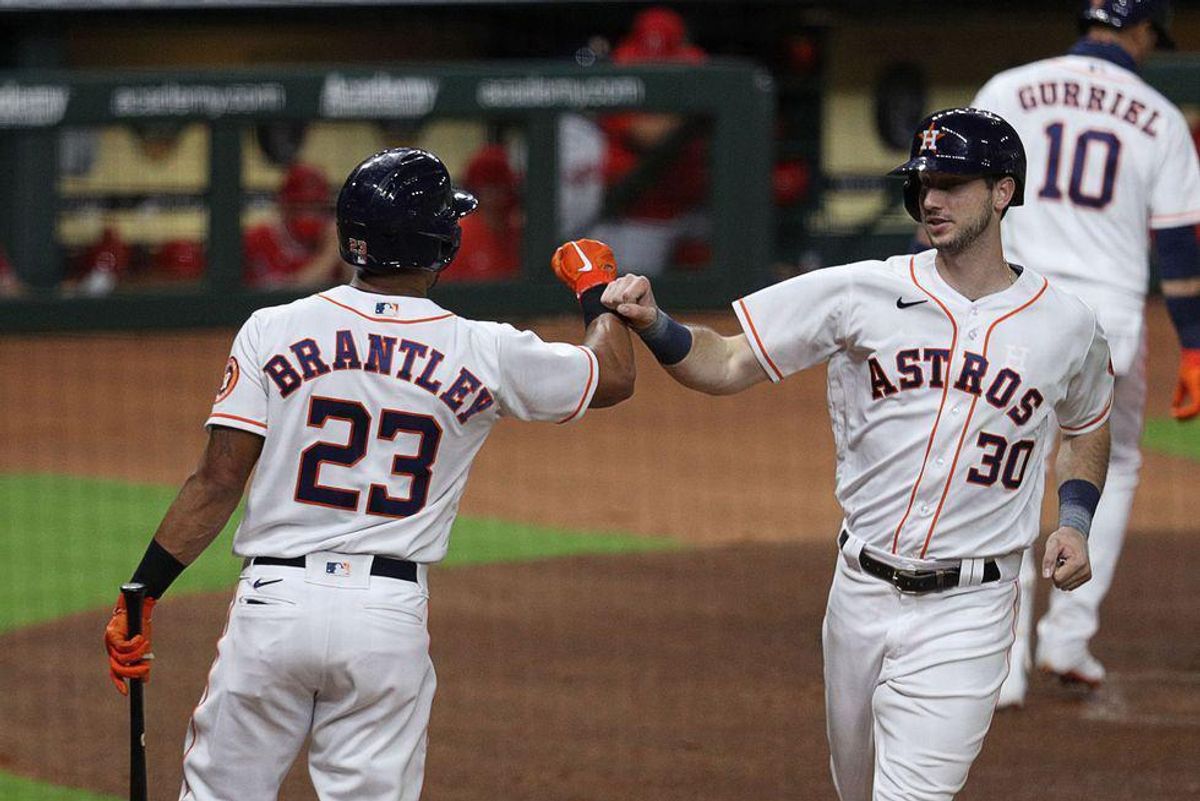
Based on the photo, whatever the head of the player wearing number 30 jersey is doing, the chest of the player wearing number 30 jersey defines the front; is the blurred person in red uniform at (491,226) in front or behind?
behind

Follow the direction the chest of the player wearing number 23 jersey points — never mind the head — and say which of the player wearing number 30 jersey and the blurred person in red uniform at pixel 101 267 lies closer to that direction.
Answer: the blurred person in red uniform

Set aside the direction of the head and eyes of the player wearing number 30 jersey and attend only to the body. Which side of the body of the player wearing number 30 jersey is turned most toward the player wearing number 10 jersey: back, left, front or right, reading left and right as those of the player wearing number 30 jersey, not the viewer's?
back

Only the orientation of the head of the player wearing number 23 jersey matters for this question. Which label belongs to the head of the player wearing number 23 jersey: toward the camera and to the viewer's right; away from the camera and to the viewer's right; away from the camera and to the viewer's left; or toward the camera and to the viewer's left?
away from the camera and to the viewer's right

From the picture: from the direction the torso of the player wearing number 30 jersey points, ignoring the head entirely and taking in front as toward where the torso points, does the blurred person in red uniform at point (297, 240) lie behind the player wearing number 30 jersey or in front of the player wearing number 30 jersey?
behind

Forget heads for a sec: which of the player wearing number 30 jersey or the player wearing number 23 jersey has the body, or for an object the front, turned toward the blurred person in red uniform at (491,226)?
the player wearing number 23 jersey

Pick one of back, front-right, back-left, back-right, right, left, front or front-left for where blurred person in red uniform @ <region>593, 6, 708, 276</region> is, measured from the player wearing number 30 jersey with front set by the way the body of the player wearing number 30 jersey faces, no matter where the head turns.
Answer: back

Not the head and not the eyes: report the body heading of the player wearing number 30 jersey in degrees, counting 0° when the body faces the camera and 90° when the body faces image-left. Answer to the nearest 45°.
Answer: approximately 0°

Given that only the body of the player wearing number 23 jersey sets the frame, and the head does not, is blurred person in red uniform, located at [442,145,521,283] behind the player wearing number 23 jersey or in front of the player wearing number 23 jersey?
in front

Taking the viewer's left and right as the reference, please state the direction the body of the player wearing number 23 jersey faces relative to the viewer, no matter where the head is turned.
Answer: facing away from the viewer

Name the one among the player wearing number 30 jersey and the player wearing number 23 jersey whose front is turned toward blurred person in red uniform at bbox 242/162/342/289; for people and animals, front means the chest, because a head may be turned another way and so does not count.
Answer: the player wearing number 23 jersey

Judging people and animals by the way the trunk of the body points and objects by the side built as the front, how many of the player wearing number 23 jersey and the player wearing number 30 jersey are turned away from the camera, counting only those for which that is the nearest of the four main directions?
1

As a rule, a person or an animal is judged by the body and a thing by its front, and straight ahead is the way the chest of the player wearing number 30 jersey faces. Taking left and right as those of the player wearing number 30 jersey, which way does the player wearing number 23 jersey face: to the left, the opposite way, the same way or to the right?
the opposite way
